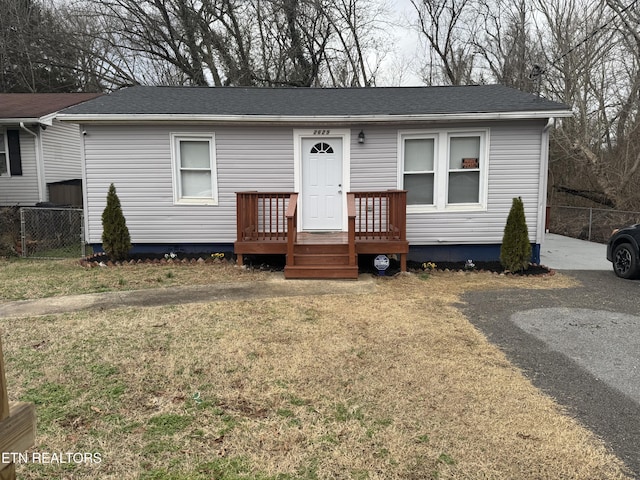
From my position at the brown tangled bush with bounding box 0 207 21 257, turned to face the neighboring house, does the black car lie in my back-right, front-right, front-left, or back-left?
back-right

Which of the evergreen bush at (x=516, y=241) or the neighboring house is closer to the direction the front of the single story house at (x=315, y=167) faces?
the evergreen bush

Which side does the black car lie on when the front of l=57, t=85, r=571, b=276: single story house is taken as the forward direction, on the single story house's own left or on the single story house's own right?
on the single story house's own left

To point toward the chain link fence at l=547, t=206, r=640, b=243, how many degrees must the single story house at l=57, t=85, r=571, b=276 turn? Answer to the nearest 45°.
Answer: approximately 135° to its left

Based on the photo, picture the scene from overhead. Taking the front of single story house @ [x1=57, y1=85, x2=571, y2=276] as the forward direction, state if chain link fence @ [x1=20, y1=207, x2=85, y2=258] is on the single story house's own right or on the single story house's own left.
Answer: on the single story house's own right

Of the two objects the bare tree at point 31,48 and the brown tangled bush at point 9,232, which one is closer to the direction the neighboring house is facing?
the brown tangled bush

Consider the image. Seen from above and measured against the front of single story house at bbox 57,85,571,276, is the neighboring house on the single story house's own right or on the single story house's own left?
on the single story house's own right

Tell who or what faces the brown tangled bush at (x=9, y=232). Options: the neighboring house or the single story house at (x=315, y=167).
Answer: the neighboring house

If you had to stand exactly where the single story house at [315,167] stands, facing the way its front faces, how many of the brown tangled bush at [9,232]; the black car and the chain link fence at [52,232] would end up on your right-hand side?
2

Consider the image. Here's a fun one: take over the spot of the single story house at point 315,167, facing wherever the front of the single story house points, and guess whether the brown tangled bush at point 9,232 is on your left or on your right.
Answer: on your right

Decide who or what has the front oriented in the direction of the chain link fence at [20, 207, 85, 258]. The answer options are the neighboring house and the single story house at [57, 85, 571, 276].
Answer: the neighboring house

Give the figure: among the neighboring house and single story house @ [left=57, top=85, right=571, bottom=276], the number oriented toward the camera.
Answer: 2

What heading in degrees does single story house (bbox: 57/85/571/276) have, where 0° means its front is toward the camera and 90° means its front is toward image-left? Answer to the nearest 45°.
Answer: approximately 0°

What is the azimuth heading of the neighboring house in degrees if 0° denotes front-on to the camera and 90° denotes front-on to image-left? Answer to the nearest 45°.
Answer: approximately 0°
